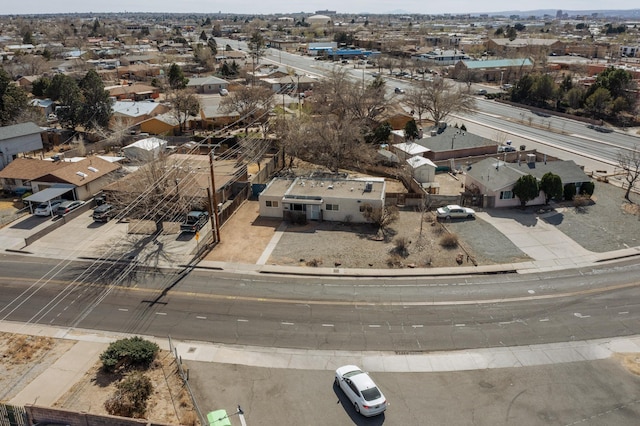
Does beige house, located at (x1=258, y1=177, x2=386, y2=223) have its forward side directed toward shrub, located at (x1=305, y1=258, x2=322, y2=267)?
yes

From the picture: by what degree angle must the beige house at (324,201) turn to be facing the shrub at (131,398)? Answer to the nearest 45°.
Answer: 0° — it already faces it

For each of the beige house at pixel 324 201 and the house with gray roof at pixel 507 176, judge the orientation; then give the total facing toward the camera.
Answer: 2

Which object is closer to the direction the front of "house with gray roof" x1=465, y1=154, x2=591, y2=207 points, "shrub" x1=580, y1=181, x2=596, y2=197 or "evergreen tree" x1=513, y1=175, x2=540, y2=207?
the evergreen tree

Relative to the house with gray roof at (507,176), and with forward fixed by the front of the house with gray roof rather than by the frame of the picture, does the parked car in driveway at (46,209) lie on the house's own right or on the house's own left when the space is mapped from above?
on the house's own right

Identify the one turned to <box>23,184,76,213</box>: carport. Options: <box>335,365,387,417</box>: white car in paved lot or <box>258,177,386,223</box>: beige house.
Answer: the white car in paved lot

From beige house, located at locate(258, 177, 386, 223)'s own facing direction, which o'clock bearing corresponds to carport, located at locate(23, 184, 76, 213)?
The carport is roughly at 3 o'clock from the beige house.

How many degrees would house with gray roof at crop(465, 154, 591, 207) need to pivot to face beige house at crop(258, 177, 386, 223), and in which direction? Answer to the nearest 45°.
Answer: approximately 45° to its right

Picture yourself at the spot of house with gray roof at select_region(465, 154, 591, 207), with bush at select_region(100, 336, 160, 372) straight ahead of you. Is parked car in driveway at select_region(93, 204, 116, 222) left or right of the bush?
right
